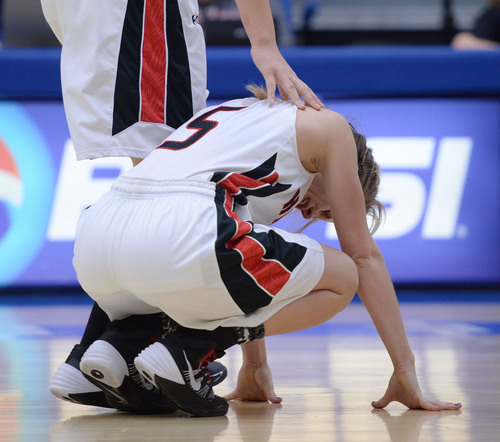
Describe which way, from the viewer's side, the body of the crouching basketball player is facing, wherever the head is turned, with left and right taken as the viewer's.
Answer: facing away from the viewer and to the right of the viewer

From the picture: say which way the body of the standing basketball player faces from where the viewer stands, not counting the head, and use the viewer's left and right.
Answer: facing to the right of the viewer

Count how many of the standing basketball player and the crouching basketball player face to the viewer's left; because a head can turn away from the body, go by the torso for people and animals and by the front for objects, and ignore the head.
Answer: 0
